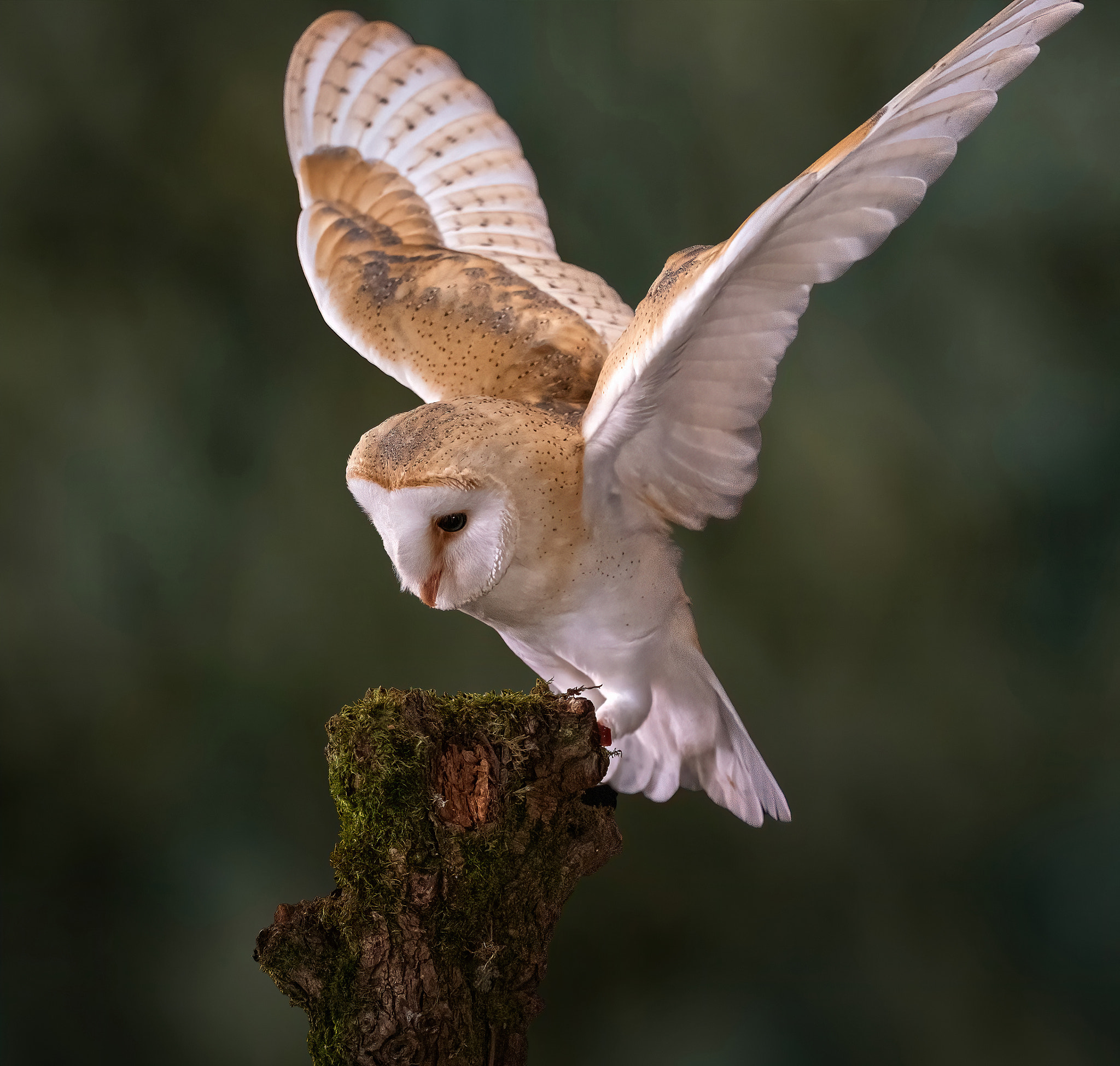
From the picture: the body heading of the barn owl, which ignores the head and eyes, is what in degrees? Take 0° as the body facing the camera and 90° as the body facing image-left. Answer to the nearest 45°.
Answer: approximately 45°
